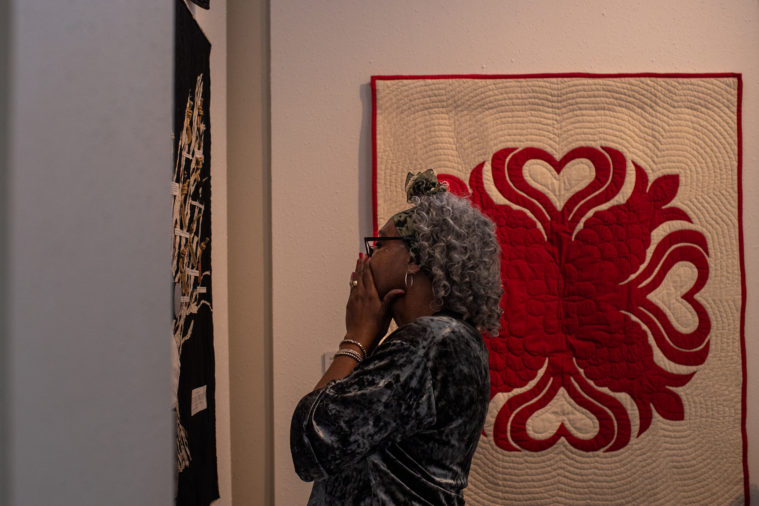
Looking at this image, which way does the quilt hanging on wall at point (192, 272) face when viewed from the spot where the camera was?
facing to the right of the viewer

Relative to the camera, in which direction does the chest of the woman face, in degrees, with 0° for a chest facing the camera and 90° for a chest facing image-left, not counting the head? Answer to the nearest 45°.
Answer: approximately 90°

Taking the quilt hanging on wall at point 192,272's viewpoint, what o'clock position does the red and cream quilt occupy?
The red and cream quilt is roughly at 12 o'clock from the quilt hanging on wall.

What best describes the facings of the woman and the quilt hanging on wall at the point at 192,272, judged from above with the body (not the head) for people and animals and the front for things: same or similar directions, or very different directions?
very different directions

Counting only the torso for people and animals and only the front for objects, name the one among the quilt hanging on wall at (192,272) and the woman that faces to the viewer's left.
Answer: the woman

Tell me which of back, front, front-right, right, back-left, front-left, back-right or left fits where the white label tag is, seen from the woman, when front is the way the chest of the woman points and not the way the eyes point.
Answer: front-right

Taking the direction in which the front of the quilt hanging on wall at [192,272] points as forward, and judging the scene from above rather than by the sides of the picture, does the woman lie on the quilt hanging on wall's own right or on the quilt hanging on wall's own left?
on the quilt hanging on wall's own right

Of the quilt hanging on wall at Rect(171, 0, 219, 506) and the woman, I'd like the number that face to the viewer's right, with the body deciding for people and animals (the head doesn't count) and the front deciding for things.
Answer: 1

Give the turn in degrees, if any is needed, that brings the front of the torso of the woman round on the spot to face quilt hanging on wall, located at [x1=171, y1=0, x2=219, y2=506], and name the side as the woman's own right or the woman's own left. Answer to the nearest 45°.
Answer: approximately 45° to the woman's own right

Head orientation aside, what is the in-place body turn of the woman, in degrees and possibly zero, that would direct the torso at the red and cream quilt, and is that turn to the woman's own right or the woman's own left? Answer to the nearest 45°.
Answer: approximately 135° to the woman's own right

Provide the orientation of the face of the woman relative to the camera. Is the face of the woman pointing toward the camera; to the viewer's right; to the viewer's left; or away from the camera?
to the viewer's left
